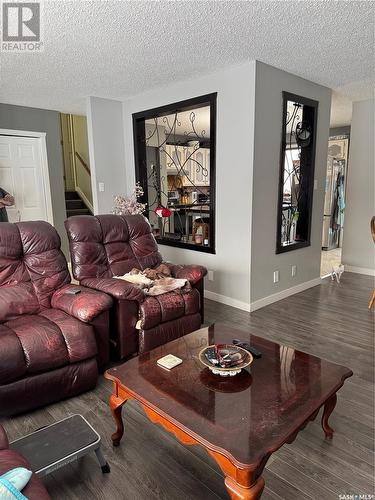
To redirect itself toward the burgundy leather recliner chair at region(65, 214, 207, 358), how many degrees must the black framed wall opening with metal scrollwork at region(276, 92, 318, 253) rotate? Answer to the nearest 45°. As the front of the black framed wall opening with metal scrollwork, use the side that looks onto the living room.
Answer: approximately 90° to its right

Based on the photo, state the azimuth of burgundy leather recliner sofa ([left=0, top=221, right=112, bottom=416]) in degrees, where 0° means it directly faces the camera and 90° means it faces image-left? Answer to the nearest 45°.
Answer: approximately 315°

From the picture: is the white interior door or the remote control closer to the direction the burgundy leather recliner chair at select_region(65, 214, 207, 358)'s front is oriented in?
the remote control

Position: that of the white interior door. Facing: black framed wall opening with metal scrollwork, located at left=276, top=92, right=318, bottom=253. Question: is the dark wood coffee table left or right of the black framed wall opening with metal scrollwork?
right

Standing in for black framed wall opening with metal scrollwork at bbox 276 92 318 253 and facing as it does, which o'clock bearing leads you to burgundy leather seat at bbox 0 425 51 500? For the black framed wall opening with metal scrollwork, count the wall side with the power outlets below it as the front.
The burgundy leather seat is roughly at 2 o'clock from the black framed wall opening with metal scrollwork.

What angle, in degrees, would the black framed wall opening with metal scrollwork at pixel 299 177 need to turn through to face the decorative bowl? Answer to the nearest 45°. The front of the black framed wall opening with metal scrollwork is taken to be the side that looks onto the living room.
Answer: approximately 45° to its right

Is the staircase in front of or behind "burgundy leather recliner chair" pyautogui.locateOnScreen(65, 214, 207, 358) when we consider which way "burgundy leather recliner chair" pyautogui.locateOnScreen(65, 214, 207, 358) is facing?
behind

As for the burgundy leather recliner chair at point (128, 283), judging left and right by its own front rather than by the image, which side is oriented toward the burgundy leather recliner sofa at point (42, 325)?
right

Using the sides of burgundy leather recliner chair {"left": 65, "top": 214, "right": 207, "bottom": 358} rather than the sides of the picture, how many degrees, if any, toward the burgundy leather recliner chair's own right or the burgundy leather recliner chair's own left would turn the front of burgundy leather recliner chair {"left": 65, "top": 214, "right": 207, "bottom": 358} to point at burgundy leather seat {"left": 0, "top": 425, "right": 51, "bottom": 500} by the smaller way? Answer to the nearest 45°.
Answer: approximately 45° to the burgundy leather recliner chair's own right

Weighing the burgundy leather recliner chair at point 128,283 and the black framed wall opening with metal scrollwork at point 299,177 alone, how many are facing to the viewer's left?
0
